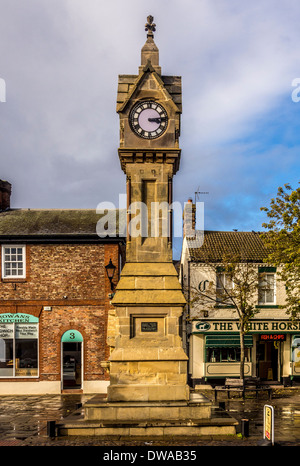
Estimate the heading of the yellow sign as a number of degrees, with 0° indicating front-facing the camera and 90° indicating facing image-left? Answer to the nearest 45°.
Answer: approximately 45°

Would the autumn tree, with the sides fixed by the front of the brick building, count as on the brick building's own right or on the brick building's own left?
on the brick building's own left

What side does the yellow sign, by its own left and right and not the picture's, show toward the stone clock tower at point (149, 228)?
right

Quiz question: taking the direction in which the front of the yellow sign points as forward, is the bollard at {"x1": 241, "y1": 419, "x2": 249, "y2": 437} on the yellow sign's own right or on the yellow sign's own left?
on the yellow sign's own right

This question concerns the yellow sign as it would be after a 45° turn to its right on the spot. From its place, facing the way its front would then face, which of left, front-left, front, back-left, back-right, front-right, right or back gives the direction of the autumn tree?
right

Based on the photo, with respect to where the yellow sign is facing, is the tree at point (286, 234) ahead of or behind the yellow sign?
behind
